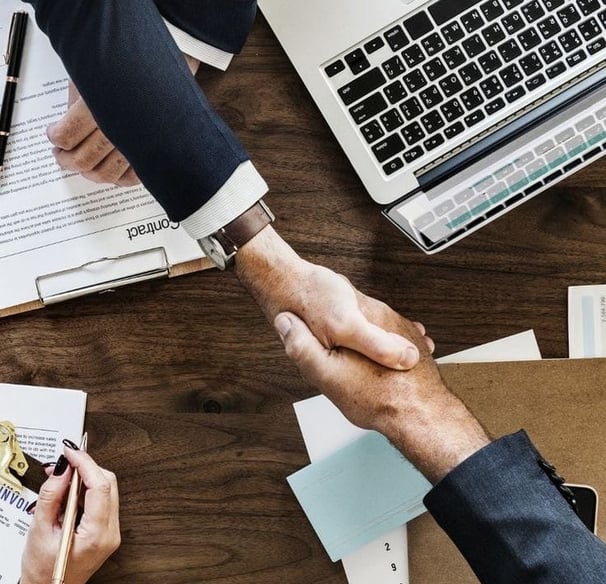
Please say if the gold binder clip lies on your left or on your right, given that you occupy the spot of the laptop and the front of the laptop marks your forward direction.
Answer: on your left

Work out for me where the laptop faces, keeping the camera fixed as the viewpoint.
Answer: facing away from the viewer and to the left of the viewer
